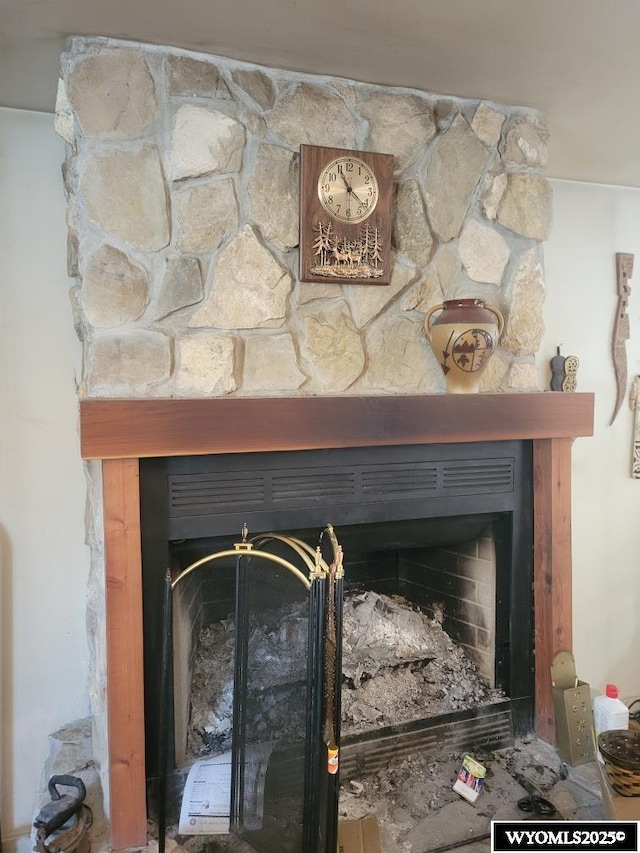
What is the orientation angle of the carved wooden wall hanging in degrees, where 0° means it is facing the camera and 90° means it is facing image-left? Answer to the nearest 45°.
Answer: approximately 0°

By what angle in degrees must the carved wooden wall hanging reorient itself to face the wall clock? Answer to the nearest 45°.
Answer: approximately 45° to its right

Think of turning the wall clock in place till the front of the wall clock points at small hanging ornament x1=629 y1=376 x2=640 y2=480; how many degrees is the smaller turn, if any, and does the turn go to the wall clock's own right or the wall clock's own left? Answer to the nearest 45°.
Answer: approximately 135° to the wall clock's own left

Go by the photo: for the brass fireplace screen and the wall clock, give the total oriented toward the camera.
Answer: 2
